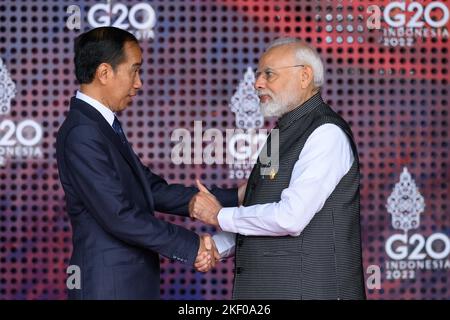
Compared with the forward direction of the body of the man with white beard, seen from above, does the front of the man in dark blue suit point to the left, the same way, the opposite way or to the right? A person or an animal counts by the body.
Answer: the opposite way

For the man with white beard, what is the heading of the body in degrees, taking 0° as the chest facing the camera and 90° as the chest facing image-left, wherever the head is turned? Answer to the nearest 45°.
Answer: approximately 90°

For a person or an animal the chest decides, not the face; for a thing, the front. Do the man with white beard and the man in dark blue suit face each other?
yes

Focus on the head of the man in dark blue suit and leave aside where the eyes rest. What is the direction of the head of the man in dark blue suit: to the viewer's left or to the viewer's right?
to the viewer's right

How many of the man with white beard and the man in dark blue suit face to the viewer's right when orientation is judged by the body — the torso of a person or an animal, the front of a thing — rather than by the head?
1

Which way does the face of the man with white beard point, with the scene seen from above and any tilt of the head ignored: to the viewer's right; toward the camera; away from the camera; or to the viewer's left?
to the viewer's left

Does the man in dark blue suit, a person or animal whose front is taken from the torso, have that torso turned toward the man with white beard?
yes

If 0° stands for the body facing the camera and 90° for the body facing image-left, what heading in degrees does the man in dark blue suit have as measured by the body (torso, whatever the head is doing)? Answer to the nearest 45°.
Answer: approximately 270°
